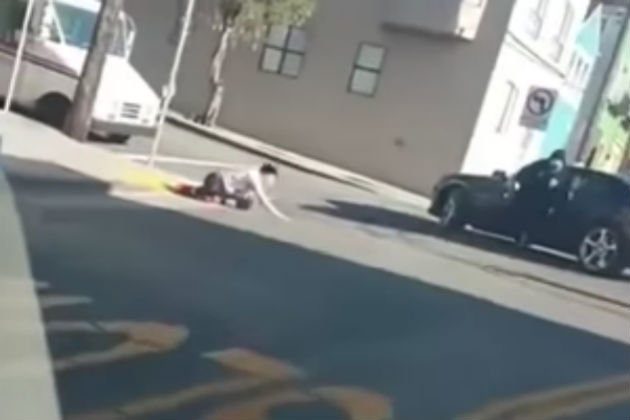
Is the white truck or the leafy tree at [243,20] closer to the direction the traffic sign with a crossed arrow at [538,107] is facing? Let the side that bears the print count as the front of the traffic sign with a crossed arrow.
the white truck

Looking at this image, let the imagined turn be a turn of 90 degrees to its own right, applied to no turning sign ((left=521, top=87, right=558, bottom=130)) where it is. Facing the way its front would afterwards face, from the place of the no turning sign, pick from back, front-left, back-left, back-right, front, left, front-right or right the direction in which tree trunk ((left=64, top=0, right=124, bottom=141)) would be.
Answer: front-left

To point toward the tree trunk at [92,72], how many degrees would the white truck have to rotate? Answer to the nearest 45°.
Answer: approximately 45° to its right

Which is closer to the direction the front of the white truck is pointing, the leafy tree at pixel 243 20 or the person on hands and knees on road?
the person on hands and knees on road

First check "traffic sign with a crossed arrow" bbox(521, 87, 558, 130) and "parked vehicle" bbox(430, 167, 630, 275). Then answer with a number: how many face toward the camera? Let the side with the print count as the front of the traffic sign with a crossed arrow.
1

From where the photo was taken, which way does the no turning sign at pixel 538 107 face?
toward the camera

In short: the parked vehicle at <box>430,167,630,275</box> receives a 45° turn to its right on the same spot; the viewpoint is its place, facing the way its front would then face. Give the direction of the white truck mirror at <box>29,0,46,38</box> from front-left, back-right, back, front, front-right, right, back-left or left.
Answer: left

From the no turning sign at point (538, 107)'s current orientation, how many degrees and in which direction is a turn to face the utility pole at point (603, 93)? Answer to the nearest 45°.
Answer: approximately 135° to its left

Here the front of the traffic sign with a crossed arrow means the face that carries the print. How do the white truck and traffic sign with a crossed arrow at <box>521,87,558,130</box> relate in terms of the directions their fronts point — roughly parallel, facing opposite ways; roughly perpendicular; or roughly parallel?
roughly perpendicular

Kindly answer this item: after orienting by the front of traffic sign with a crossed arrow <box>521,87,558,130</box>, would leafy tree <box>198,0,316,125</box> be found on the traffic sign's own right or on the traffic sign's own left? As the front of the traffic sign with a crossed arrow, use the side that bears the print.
on the traffic sign's own right
